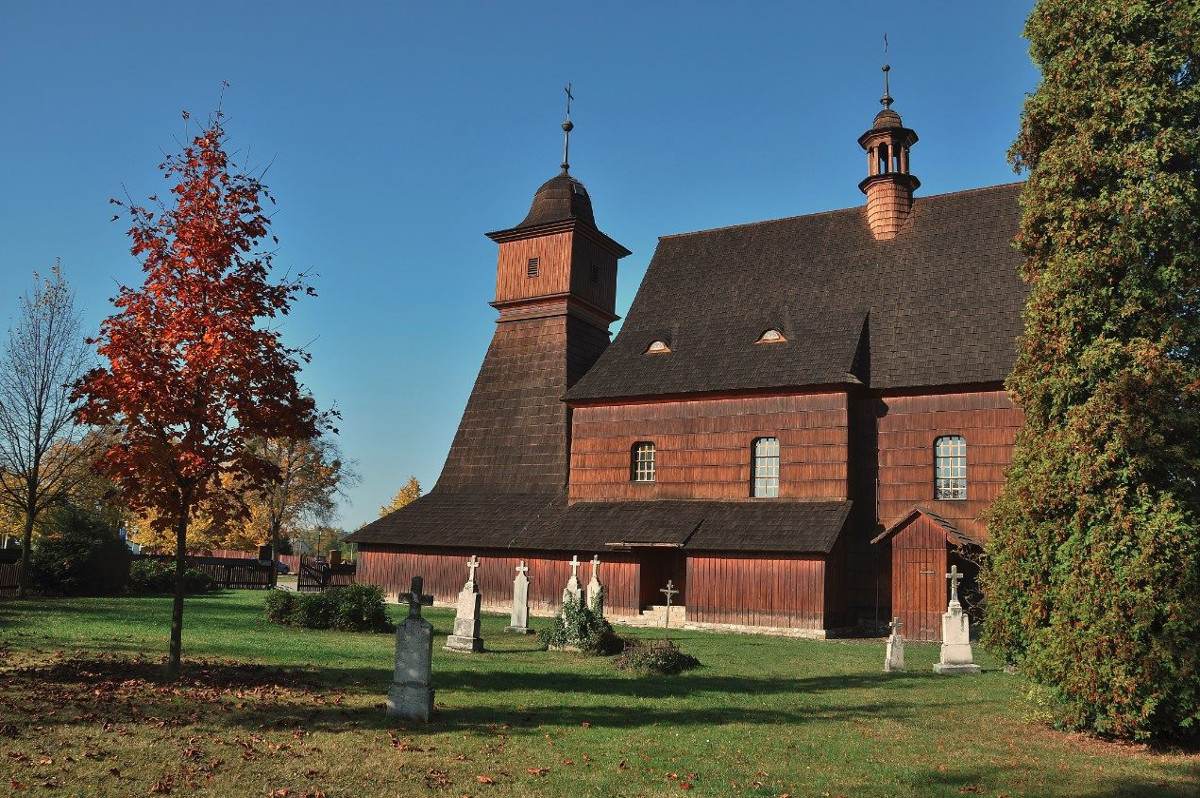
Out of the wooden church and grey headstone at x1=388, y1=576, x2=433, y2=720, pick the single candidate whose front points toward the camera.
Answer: the grey headstone

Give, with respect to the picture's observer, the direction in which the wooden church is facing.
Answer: facing away from the viewer and to the left of the viewer

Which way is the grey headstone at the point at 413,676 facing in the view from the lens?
facing the viewer

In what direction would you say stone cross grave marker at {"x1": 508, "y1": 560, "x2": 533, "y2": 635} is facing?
toward the camera

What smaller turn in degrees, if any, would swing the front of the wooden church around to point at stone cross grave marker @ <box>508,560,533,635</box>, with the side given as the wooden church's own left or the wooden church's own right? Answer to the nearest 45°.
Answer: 0° — it already faces it

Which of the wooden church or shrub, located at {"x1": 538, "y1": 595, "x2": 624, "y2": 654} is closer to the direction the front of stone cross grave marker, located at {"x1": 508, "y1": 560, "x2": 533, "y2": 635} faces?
the shrub

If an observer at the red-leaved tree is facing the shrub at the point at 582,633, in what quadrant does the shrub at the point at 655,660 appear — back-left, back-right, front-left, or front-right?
front-right

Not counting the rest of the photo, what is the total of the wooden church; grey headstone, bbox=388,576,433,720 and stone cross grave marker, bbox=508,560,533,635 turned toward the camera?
2

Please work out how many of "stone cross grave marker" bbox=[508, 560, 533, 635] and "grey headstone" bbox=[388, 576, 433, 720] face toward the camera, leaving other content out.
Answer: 2

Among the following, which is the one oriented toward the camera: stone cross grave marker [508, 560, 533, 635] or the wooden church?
the stone cross grave marker

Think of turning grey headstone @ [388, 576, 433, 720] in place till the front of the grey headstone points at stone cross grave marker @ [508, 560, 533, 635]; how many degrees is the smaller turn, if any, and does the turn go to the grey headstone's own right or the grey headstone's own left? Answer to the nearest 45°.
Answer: approximately 180°

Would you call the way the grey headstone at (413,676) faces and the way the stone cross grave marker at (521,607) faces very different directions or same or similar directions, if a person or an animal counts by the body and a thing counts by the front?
same or similar directions

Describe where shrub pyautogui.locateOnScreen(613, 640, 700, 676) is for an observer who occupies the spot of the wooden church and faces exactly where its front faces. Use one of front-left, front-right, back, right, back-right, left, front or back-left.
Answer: front
